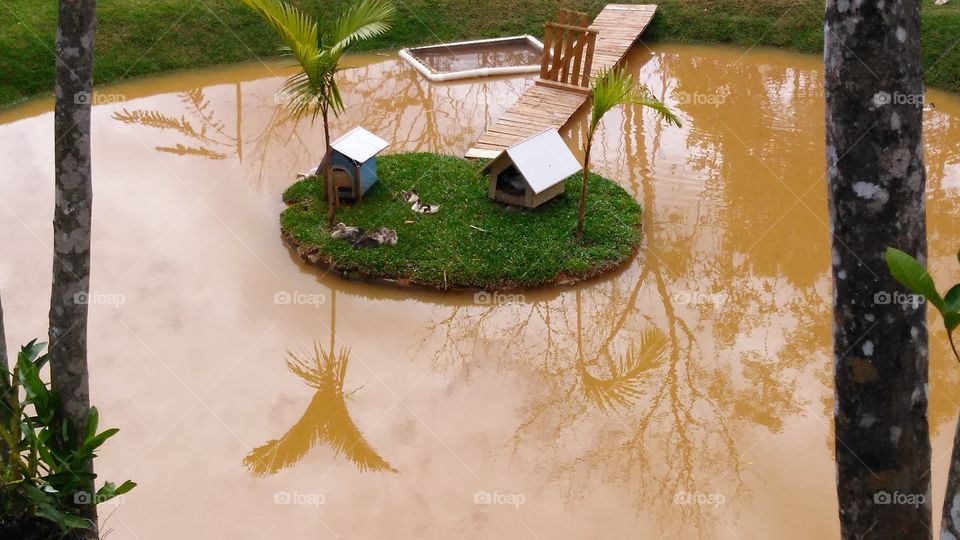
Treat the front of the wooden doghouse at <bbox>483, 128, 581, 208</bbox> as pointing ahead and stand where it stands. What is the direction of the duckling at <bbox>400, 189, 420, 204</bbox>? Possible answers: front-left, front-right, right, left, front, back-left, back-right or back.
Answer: front-right

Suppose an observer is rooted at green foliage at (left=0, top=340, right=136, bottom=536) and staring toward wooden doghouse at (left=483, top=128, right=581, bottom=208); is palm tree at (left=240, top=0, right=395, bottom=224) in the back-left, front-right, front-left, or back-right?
front-left

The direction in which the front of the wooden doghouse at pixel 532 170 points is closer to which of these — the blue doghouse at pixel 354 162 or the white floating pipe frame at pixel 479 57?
the blue doghouse

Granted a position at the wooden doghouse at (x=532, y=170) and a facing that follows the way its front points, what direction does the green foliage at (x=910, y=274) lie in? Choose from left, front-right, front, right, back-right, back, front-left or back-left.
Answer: front-left

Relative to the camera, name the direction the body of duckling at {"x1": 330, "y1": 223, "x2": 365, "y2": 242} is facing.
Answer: to the viewer's left

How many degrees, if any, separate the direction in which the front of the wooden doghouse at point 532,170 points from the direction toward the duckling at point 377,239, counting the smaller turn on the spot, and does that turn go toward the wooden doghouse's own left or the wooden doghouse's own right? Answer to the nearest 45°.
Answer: approximately 45° to the wooden doghouse's own right

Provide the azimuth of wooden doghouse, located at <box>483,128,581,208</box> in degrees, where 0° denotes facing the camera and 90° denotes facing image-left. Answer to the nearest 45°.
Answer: approximately 45°
